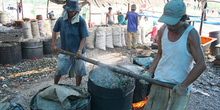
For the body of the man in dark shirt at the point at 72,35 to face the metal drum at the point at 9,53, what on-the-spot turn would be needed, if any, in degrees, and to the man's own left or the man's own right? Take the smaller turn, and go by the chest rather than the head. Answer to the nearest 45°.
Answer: approximately 135° to the man's own right

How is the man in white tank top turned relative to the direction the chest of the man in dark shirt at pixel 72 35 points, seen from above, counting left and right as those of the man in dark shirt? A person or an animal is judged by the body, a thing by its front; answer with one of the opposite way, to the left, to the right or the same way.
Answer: to the right

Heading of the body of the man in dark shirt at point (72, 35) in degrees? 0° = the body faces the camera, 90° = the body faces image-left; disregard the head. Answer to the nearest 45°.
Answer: approximately 0°

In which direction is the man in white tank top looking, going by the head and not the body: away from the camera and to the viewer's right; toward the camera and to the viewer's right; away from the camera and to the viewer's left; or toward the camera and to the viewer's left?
toward the camera and to the viewer's left
